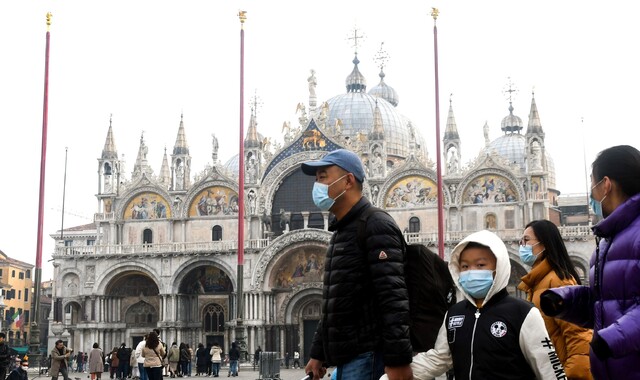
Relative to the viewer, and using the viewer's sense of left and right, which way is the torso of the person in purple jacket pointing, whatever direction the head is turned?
facing to the left of the viewer

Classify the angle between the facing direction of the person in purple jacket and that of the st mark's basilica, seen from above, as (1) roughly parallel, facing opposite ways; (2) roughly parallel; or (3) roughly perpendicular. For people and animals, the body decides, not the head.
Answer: roughly perpendicular

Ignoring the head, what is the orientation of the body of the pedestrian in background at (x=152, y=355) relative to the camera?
away from the camera

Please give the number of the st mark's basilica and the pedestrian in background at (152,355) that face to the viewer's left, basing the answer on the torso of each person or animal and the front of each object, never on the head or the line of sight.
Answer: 0

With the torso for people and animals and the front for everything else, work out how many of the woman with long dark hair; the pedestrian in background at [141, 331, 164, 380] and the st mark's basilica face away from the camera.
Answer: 1

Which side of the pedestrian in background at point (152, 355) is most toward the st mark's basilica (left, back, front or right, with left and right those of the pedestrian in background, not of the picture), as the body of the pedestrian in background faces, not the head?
front

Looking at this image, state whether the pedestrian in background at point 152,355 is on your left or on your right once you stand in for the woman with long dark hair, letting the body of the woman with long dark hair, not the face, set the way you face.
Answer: on your right

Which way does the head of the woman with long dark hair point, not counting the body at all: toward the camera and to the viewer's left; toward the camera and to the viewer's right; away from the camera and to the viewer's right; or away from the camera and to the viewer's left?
toward the camera and to the viewer's left

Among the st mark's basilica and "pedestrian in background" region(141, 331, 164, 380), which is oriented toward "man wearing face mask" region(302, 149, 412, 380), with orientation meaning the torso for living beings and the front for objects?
the st mark's basilica

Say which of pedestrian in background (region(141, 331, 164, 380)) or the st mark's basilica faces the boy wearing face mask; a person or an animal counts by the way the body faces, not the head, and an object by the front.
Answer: the st mark's basilica

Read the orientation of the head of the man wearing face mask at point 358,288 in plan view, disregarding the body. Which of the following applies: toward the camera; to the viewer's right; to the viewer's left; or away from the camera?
to the viewer's left

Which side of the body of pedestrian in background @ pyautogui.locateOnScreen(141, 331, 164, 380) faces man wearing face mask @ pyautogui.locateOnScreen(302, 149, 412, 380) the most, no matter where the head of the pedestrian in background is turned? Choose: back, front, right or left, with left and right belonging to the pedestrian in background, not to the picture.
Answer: back

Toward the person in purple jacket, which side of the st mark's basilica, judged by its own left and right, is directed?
front
